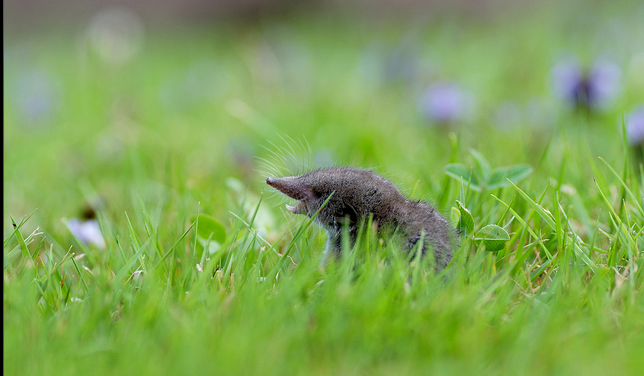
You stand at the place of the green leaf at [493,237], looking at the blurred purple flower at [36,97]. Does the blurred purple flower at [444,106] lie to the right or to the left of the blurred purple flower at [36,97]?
right

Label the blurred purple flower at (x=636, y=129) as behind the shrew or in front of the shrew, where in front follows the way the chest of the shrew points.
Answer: behind

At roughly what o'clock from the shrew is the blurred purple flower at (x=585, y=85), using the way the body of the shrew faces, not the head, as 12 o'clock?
The blurred purple flower is roughly at 4 o'clock from the shrew.

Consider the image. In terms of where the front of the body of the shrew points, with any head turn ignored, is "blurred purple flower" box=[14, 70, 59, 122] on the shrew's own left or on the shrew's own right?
on the shrew's own right

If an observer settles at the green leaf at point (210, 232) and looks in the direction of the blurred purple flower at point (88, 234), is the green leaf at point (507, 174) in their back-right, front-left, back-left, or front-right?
back-right

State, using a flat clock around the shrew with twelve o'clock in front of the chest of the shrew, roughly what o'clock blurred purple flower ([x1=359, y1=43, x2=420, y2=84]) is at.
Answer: The blurred purple flower is roughly at 3 o'clock from the shrew.

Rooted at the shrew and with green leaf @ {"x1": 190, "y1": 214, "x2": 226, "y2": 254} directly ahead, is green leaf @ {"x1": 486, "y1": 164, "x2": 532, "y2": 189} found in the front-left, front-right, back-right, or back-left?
back-right

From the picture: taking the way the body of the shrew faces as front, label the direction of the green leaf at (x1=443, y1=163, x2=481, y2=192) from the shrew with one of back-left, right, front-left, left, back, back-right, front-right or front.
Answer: back-right

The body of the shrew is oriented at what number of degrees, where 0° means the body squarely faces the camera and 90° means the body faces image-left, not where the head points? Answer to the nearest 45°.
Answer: approximately 90°
